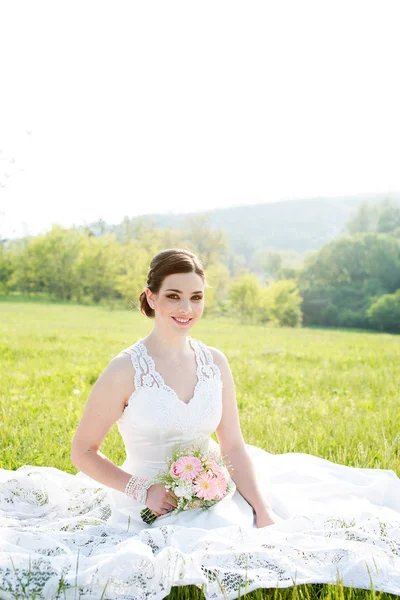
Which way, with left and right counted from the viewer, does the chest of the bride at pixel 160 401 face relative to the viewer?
facing the viewer and to the right of the viewer

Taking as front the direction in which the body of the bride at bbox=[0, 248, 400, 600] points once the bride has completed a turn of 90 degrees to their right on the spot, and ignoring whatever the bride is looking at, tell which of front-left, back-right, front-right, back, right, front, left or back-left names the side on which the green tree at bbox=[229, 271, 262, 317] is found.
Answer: back-right

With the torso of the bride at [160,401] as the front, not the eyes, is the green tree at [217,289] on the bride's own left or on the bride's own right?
on the bride's own left

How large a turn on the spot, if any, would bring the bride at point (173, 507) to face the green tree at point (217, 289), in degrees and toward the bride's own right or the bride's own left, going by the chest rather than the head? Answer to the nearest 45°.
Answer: approximately 135° to the bride's own left

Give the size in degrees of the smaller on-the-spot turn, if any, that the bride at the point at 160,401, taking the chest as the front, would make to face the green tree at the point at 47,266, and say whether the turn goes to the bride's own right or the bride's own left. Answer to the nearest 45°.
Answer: approximately 135° to the bride's own left

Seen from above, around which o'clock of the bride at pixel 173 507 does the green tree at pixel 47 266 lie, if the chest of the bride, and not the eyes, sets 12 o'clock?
The green tree is roughly at 7 o'clock from the bride.

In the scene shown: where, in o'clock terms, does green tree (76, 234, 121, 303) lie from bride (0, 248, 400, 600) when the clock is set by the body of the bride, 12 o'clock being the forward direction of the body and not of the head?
The green tree is roughly at 7 o'clock from the bride.
